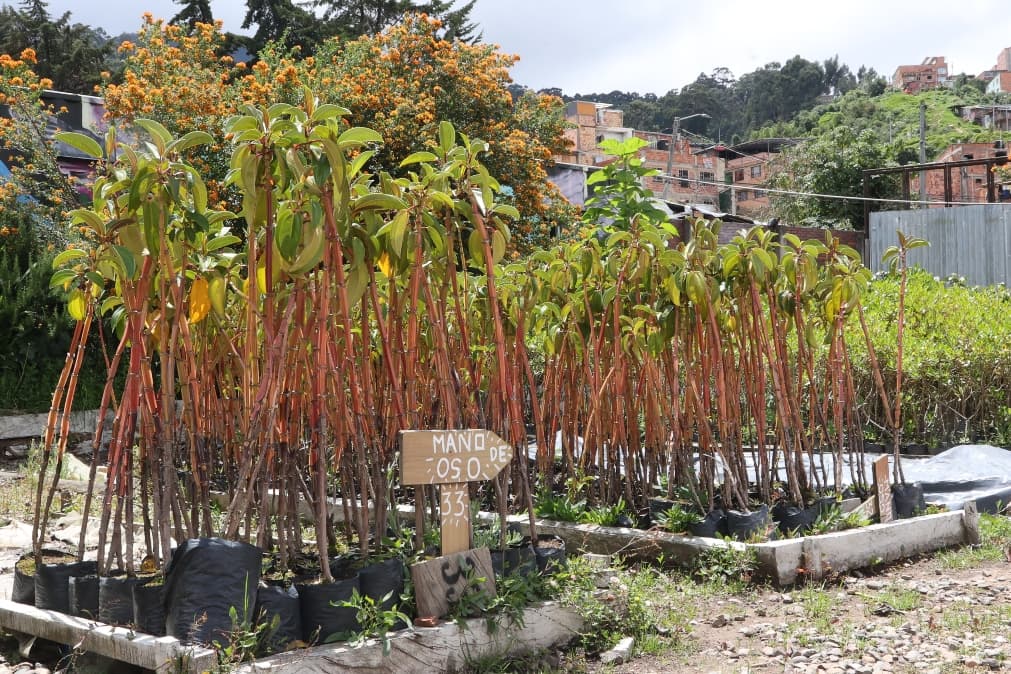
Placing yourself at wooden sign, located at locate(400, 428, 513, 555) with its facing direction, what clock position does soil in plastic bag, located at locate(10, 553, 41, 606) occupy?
The soil in plastic bag is roughly at 3 o'clock from the wooden sign.

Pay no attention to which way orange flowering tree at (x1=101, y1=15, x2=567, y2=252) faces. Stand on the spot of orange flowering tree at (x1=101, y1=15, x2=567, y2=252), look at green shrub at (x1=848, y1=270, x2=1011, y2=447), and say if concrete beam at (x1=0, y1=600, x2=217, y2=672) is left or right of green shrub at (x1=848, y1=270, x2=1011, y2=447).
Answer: right

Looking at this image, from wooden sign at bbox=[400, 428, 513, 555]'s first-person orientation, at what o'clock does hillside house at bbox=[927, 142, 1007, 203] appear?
The hillside house is roughly at 7 o'clock from the wooden sign.

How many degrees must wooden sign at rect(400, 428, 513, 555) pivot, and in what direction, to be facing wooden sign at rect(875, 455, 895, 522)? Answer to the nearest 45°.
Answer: approximately 135° to its left

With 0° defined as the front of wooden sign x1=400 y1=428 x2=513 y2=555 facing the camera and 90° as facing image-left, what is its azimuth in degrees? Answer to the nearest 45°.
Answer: approximately 0°

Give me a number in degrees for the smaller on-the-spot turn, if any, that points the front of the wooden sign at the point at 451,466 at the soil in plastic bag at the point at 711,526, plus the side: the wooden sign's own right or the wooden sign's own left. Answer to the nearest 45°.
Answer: approximately 135° to the wooden sign's own left

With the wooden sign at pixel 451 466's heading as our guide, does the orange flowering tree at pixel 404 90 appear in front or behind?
behind

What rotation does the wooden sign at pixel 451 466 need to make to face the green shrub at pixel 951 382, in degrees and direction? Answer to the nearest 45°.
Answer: approximately 135° to its left

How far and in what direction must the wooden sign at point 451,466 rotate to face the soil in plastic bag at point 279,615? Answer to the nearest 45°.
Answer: approximately 45° to its right
